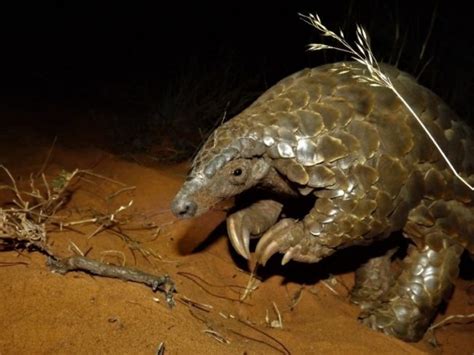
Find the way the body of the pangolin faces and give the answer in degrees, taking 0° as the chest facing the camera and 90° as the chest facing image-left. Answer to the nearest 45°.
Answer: approximately 90°
